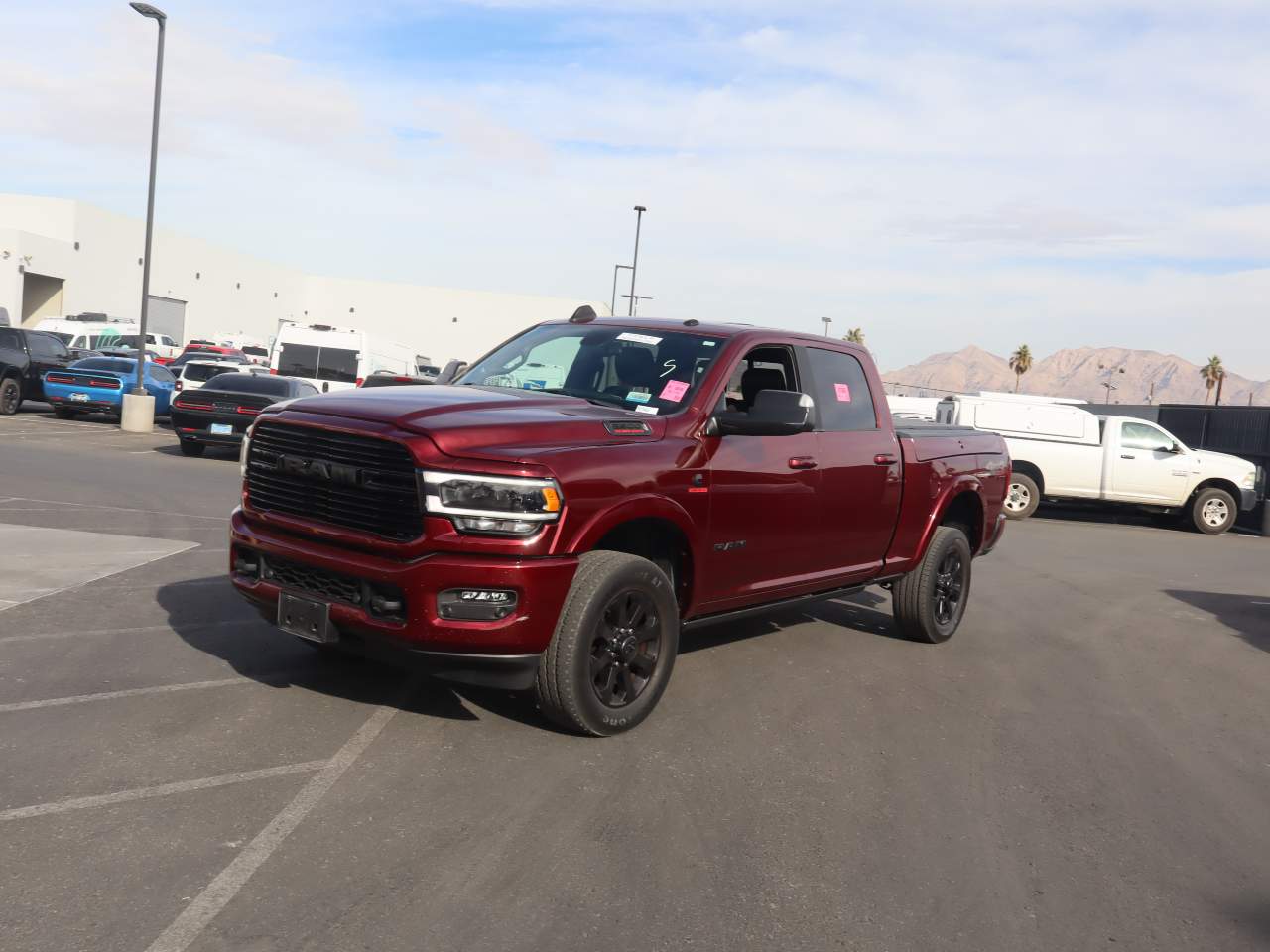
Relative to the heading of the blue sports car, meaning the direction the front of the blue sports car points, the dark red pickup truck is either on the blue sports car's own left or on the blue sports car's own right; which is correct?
on the blue sports car's own right

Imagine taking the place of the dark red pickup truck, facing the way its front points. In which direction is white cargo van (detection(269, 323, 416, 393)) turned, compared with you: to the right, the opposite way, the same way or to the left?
the opposite way

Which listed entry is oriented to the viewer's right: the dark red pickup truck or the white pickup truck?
the white pickup truck

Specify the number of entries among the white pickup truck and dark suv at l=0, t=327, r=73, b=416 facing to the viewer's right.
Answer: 1

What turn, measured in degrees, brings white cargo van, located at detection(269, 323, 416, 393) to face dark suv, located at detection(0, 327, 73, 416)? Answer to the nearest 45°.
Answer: approximately 135° to its left

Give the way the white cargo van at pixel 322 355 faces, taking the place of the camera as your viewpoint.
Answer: facing away from the viewer and to the right of the viewer

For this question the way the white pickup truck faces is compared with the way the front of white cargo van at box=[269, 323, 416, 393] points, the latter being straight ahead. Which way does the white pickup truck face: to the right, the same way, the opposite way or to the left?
to the right

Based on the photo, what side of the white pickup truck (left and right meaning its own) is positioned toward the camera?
right

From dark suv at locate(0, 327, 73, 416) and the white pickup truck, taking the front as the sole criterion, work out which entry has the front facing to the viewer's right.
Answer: the white pickup truck

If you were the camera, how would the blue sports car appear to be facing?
facing away from the viewer and to the right of the viewer

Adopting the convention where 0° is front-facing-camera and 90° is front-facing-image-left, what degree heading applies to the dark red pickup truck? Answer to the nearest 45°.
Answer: approximately 45°

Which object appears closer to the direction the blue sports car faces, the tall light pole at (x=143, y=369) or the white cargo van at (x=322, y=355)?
the white cargo van
